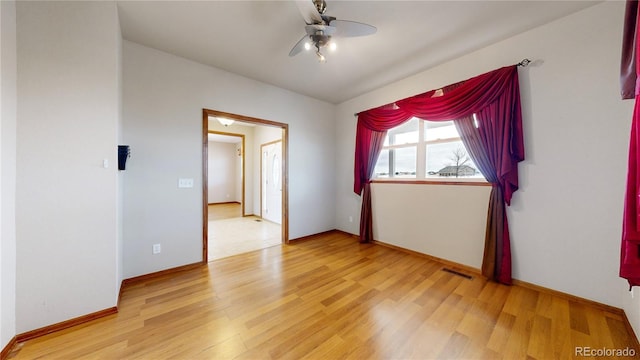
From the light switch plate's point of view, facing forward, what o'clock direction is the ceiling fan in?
The ceiling fan is roughly at 11 o'clock from the light switch plate.

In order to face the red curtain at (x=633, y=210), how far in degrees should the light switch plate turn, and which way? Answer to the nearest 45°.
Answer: approximately 45° to its left

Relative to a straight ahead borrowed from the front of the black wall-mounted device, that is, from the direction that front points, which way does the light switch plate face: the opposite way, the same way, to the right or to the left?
to the right

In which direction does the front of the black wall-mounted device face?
to the viewer's right

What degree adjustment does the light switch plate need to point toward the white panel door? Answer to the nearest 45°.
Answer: approximately 135° to its left

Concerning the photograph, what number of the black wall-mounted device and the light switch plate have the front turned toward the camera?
1

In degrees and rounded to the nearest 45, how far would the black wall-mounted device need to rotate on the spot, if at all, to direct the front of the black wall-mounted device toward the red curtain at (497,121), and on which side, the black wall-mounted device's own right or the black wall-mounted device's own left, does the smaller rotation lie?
approximately 45° to the black wall-mounted device's own right

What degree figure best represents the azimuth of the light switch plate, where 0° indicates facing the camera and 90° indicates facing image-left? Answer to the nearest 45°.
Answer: approximately 0°

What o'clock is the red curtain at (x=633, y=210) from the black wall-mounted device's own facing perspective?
The red curtain is roughly at 2 o'clock from the black wall-mounted device.
